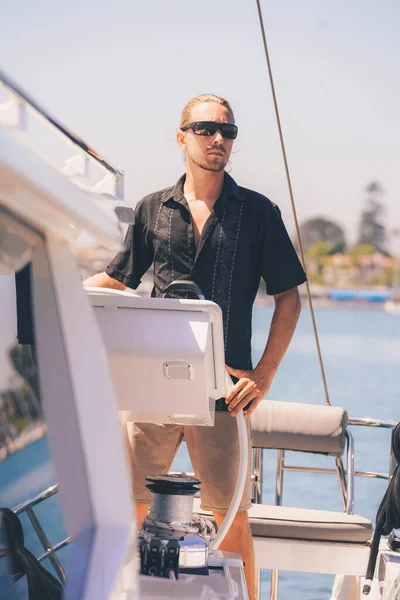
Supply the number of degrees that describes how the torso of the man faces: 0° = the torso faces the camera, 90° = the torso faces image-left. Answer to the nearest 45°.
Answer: approximately 0°
